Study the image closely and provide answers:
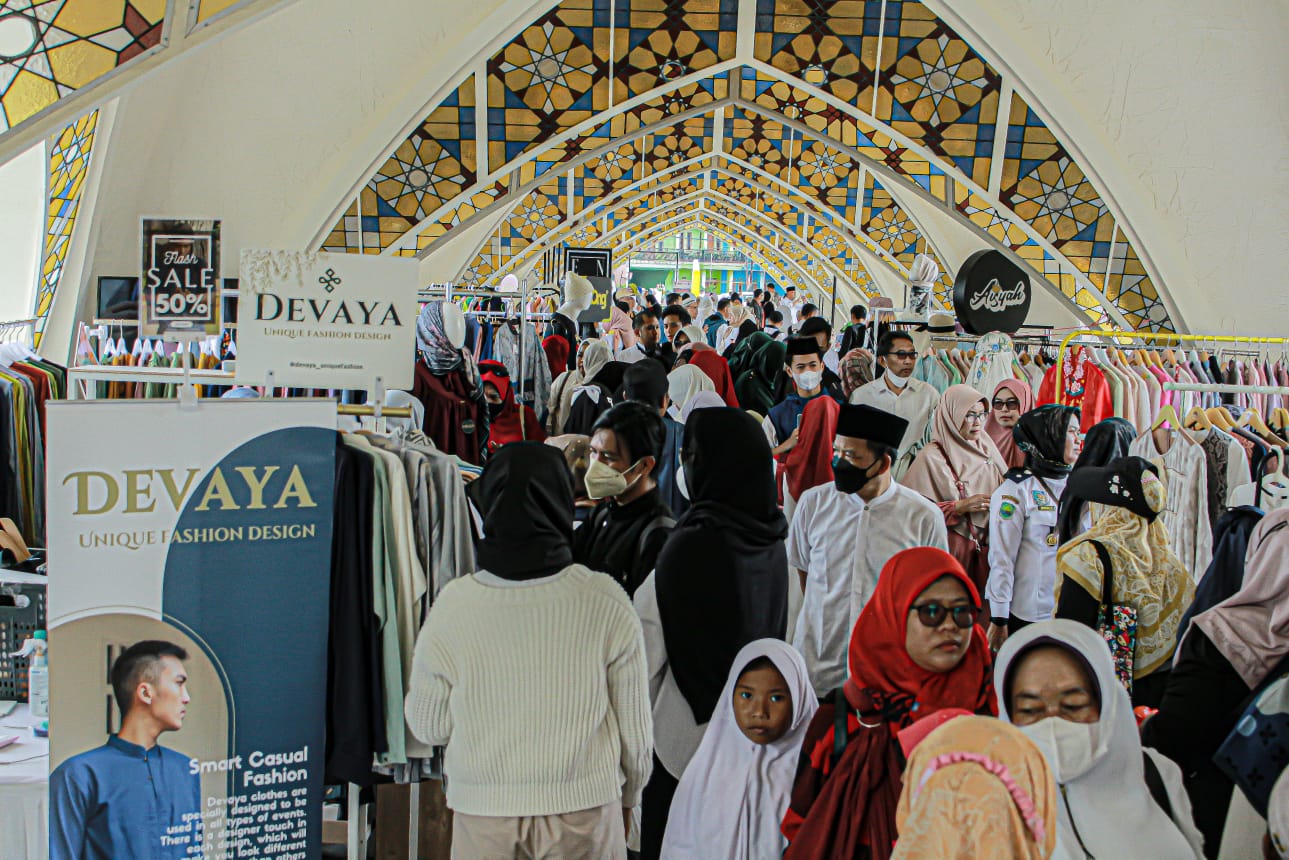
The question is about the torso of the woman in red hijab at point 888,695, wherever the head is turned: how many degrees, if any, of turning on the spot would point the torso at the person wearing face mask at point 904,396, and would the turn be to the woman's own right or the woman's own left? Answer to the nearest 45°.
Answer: approximately 135° to the woman's own left

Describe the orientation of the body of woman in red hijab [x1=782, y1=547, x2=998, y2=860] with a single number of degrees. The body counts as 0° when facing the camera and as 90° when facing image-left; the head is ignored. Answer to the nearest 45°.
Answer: approximately 315°

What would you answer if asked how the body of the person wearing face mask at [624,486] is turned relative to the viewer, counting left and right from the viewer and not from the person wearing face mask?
facing the viewer and to the left of the viewer

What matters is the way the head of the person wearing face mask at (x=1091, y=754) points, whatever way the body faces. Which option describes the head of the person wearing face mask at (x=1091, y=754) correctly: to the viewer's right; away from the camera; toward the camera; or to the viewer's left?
toward the camera

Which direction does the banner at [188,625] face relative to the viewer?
toward the camera

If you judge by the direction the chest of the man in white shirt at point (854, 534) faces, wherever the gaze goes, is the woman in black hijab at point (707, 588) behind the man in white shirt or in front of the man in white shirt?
in front

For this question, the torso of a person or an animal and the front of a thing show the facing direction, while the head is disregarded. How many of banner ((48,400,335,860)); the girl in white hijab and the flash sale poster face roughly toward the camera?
3

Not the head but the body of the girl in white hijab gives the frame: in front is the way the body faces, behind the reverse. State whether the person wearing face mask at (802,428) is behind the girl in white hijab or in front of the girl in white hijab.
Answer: behind

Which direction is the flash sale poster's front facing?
toward the camera

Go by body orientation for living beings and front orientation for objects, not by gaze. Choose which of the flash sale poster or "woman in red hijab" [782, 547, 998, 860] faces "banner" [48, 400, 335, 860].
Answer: the flash sale poster

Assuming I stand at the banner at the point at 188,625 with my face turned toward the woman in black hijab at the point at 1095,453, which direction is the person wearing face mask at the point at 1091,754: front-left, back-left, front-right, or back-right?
front-right

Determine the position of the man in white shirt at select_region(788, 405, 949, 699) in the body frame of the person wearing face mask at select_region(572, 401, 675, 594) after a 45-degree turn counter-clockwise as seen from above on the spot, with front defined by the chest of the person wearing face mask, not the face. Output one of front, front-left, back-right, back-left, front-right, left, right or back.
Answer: left
